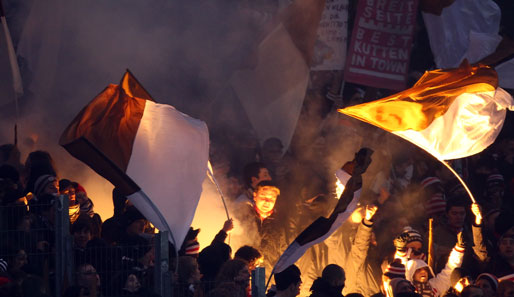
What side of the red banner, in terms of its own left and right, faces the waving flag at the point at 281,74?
right

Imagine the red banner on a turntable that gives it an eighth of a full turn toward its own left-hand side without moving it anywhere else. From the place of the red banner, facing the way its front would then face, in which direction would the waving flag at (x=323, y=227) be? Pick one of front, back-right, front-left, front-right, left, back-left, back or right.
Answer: front-right

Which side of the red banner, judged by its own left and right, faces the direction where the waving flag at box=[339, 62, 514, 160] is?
front

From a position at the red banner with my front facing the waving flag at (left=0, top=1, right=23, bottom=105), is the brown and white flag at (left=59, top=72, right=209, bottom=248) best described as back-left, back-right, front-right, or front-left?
front-left

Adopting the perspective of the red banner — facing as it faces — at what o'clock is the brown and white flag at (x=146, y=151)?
The brown and white flag is roughly at 1 o'clock from the red banner.

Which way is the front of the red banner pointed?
toward the camera

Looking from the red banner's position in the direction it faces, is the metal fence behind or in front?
in front

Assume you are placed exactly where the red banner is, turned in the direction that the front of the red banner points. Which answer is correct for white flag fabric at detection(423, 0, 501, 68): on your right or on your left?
on your left

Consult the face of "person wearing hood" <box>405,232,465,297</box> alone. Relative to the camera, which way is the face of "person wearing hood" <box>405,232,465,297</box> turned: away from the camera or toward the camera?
toward the camera

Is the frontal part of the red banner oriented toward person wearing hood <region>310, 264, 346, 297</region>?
yes

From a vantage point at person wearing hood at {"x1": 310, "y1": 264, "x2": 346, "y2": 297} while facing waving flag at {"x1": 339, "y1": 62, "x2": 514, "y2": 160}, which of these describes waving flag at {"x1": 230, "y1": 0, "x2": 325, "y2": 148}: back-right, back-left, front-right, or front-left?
front-left
